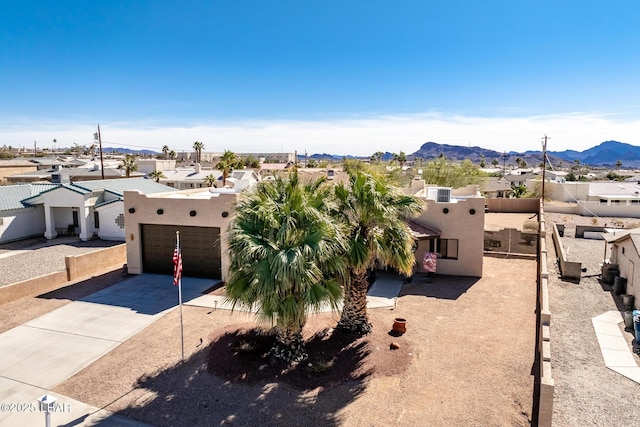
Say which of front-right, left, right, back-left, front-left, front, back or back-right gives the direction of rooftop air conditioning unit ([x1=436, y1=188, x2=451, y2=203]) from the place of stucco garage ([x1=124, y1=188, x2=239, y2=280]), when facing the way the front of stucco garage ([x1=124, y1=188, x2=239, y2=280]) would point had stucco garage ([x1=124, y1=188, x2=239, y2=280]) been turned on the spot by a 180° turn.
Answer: right

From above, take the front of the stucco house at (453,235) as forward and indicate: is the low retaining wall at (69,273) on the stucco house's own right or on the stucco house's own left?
on the stucco house's own right

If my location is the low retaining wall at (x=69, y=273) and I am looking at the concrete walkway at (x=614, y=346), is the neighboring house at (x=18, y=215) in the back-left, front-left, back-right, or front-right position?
back-left

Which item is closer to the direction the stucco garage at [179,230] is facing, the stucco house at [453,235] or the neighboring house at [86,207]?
the stucco house

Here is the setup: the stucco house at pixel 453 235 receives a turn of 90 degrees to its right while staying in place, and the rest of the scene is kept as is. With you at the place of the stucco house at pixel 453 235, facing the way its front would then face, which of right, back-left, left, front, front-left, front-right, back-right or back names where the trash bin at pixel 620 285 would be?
back

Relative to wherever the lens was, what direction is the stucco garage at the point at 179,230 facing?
facing the viewer

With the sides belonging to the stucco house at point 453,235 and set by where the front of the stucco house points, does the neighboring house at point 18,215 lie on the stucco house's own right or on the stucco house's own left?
on the stucco house's own right

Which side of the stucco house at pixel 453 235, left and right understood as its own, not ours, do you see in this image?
front

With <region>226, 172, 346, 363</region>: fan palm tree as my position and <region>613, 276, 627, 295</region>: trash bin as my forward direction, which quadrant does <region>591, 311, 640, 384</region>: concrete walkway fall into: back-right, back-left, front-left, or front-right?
front-right

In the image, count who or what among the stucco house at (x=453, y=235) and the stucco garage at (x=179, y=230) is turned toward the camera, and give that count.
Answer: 2

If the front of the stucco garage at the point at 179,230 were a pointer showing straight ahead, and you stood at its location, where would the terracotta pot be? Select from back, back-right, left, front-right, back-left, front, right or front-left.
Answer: front-left

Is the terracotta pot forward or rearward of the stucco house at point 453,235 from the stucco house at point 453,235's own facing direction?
forward

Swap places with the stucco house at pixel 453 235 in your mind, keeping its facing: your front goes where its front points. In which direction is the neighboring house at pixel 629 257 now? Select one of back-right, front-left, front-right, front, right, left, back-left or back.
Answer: left

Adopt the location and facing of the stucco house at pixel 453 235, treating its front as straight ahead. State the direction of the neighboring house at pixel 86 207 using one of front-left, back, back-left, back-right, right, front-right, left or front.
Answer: right
